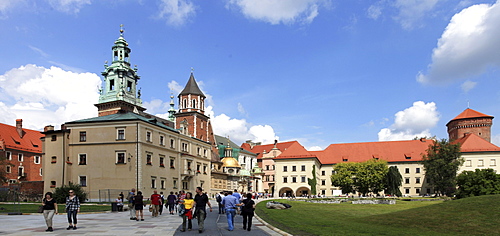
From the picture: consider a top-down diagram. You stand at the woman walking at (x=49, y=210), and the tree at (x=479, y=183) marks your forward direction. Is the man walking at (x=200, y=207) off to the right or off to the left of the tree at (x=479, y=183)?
right

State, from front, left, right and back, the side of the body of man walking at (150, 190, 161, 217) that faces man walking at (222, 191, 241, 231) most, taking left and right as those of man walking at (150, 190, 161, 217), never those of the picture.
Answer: back

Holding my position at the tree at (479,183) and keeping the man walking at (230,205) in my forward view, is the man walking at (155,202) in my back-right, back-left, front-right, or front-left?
front-right

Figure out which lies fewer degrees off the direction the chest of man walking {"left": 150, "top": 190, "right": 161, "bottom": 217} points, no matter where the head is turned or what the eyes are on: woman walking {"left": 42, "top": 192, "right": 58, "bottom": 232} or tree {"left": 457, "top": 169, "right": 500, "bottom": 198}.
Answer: the tree

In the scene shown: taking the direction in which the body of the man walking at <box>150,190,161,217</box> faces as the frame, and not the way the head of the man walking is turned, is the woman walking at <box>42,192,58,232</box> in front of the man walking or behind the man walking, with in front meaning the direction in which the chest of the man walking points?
behind

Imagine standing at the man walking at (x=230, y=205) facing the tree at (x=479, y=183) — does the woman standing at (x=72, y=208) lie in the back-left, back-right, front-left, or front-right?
back-left

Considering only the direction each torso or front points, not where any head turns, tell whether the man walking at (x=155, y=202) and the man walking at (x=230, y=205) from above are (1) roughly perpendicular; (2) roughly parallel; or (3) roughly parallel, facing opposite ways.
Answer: roughly parallel

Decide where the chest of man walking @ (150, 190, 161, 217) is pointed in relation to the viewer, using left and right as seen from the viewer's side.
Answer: facing away from the viewer
